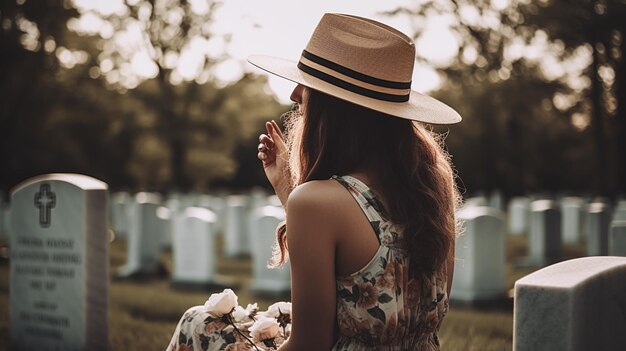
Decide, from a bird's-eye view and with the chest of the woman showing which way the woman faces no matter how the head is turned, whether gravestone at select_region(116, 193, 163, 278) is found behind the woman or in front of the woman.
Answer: in front

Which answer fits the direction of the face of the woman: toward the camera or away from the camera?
away from the camera

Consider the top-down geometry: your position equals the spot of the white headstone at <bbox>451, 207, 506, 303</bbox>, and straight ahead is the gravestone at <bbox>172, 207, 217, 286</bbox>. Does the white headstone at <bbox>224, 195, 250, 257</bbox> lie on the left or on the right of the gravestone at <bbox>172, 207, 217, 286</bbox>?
right

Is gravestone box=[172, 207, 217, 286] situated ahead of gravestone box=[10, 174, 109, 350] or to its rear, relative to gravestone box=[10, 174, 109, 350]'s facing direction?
to the rear

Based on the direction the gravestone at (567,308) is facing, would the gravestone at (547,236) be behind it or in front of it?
behind

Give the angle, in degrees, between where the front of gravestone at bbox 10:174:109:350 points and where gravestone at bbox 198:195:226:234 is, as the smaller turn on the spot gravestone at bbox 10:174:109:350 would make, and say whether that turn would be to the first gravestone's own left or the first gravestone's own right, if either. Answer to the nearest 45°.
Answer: approximately 135° to the first gravestone's own right

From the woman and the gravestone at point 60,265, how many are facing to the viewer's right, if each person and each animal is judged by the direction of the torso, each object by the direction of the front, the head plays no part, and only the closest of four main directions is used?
0

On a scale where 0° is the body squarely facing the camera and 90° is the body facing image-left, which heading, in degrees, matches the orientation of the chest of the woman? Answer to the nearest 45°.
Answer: approximately 135°

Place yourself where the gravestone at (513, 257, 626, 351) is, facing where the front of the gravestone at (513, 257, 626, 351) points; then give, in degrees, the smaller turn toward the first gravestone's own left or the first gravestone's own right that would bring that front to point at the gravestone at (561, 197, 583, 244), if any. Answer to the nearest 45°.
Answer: approximately 135° to the first gravestone's own left

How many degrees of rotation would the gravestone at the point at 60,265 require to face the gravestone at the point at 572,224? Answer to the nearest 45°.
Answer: approximately 180°

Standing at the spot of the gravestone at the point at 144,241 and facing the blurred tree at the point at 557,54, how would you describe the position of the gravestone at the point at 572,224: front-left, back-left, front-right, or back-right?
front-right

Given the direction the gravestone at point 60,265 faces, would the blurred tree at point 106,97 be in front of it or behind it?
behind

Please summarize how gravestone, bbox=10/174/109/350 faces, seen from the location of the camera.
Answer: facing the viewer and to the left of the viewer

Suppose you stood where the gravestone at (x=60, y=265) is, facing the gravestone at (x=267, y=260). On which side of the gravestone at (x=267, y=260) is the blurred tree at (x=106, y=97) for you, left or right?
left

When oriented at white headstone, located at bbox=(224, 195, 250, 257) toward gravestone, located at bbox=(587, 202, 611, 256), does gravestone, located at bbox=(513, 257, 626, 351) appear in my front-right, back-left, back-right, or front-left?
front-right

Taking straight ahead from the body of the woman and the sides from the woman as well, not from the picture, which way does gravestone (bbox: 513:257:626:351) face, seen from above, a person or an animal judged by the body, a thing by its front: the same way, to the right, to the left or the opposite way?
the opposite way

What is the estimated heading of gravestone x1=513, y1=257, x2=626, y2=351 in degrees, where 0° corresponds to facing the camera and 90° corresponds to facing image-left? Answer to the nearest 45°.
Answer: approximately 315°
